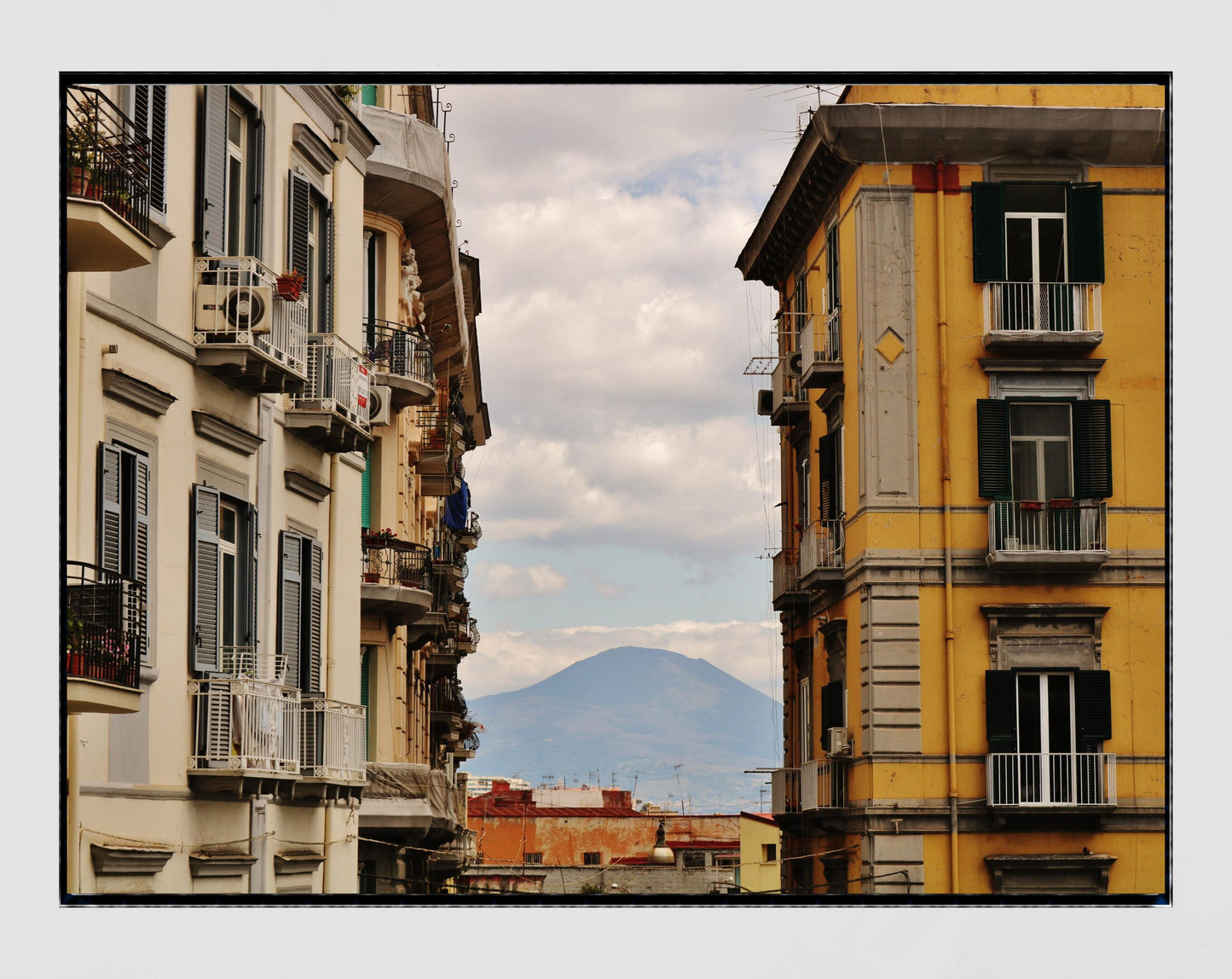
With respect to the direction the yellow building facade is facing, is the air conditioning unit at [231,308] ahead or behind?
ahead

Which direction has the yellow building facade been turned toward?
toward the camera

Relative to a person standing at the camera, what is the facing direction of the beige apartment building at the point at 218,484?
facing the viewer and to the right of the viewer
